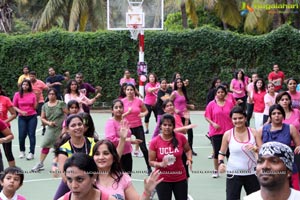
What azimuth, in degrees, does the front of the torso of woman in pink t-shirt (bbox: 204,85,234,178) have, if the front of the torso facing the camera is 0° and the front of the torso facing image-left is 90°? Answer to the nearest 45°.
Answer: approximately 0°

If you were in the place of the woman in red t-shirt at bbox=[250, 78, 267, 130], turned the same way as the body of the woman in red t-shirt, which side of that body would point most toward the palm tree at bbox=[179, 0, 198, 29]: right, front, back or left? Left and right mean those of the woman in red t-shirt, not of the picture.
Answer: back

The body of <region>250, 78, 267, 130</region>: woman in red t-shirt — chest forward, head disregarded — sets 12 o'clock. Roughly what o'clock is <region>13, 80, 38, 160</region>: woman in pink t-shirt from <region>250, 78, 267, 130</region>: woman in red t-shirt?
<region>13, 80, 38, 160</region>: woman in pink t-shirt is roughly at 2 o'clock from <region>250, 78, 267, 130</region>: woman in red t-shirt.

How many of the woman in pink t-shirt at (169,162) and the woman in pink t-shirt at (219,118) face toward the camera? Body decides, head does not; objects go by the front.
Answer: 2

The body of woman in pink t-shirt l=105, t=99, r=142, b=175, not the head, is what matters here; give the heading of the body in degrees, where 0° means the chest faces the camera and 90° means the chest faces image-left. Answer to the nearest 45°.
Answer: approximately 315°

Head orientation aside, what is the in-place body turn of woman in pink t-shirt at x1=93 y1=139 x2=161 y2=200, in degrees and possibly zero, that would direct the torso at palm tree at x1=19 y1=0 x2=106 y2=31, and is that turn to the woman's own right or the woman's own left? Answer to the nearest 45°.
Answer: approximately 135° to the woman's own right

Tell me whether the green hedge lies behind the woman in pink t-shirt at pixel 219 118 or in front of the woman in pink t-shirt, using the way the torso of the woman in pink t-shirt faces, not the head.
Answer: behind

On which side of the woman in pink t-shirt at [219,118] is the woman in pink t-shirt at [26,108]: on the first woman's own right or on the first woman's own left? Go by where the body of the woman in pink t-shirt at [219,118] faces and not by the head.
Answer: on the first woman's own right

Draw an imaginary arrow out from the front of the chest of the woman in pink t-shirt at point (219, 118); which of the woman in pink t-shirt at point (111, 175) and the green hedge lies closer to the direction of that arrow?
the woman in pink t-shirt

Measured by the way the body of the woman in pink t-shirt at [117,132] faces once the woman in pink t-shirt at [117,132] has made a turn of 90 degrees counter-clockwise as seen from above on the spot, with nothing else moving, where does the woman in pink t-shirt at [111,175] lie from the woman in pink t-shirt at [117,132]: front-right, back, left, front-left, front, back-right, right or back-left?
back-right
